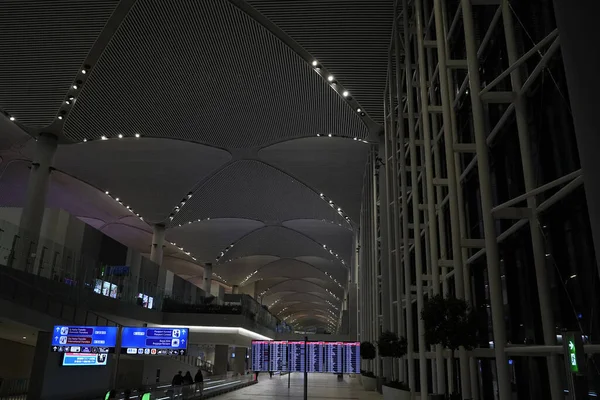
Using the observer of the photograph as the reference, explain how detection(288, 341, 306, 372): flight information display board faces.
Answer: facing the viewer

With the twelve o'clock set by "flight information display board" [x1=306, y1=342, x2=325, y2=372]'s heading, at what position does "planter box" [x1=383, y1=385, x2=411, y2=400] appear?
The planter box is roughly at 10 o'clock from the flight information display board.

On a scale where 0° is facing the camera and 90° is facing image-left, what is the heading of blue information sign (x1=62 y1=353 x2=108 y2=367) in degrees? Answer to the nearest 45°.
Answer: approximately 0°

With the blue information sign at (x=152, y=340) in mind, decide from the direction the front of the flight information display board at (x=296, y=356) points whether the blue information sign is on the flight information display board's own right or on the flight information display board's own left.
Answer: on the flight information display board's own right

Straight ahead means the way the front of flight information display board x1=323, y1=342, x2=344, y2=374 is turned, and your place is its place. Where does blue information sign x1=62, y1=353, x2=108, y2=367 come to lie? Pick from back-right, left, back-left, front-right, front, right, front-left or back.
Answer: right

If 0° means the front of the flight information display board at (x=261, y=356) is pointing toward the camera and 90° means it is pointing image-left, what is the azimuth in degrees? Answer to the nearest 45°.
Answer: approximately 0°

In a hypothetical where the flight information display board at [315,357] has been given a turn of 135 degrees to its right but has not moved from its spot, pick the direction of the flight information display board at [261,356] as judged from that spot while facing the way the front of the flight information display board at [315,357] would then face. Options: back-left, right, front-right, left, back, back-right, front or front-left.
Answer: front-left

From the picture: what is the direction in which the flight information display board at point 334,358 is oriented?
toward the camera

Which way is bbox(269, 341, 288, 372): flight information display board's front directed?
toward the camera

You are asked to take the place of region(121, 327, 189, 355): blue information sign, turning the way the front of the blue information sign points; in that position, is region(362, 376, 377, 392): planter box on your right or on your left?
on your left

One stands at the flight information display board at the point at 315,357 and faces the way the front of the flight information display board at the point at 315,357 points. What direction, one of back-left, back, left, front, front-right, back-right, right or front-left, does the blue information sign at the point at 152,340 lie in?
right

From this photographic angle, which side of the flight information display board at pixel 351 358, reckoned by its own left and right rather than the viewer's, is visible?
front
